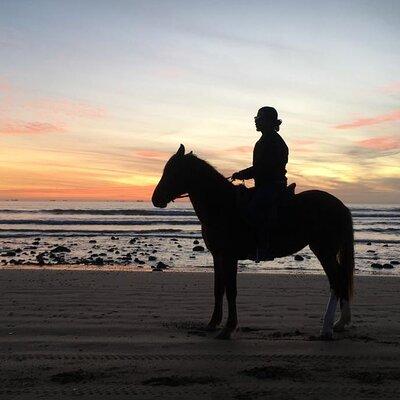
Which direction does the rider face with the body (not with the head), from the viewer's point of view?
to the viewer's left

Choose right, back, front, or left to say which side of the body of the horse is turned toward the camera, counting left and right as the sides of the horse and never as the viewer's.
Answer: left

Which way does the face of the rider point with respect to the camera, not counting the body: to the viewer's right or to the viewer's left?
to the viewer's left
